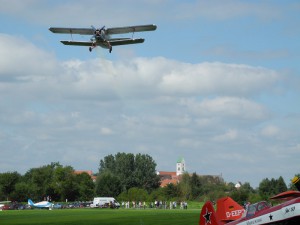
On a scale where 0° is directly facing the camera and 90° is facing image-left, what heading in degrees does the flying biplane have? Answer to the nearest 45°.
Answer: approximately 0°

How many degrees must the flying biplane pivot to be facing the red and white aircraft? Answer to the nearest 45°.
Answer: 0° — it already faces it
